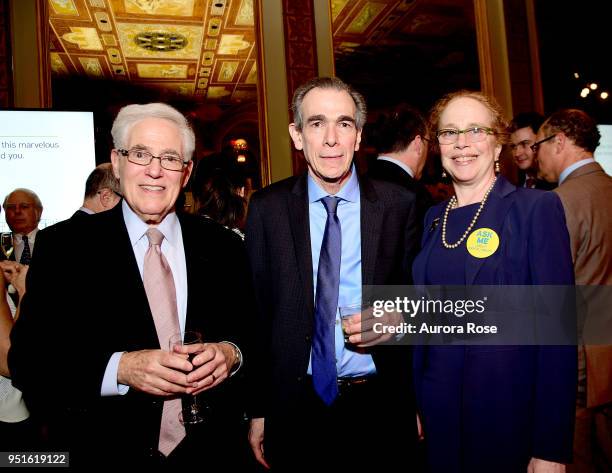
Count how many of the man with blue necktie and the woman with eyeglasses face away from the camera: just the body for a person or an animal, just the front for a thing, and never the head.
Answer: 0

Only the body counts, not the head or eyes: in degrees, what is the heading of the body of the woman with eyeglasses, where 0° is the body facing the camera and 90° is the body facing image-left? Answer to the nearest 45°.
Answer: approximately 45°

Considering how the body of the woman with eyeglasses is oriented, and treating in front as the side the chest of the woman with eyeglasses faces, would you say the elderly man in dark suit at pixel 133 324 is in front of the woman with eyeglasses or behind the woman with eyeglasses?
in front

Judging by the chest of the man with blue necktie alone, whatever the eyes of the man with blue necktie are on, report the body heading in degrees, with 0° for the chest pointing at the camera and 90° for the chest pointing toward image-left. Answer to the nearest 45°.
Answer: approximately 0°
